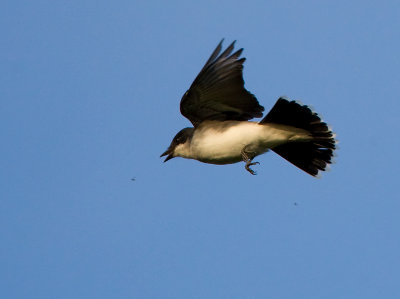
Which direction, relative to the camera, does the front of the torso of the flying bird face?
to the viewer's left
